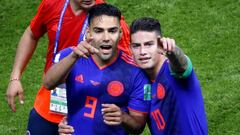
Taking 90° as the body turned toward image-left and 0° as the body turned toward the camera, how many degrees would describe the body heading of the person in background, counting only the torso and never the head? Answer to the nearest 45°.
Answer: approximately 0°
